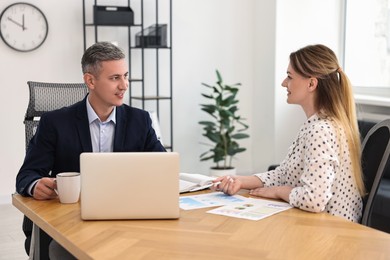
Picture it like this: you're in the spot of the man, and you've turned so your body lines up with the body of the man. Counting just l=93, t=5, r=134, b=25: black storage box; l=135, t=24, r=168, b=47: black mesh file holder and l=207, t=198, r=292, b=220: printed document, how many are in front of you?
1

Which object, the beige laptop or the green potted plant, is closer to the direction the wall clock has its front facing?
the beige laptop

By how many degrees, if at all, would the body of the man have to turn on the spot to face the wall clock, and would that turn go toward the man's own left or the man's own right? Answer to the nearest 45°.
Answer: approximately 135° to the man's own left

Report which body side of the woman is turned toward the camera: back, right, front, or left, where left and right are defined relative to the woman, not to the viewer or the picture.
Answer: left

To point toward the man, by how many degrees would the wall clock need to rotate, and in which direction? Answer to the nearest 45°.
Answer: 0° — it already faces them

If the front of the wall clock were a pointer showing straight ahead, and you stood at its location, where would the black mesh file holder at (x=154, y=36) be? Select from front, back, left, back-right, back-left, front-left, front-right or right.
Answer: left

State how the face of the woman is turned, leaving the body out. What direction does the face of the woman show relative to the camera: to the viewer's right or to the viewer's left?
to the viewer's left

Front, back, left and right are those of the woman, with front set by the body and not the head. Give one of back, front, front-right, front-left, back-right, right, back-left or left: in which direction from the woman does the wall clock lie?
front-right

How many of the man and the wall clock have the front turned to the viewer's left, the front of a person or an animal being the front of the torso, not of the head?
0

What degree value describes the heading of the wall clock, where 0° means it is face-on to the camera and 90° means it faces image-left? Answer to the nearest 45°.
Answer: approximately 0°

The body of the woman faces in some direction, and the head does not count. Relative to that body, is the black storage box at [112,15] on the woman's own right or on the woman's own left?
on the woman's own right

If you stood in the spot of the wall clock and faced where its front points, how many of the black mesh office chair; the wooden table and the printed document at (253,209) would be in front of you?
3

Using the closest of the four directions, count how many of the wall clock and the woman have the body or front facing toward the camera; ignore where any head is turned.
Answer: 1

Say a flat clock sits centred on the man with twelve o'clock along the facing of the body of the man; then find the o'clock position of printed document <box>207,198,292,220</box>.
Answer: The printed document is roughly at 10 o'clock from the man.

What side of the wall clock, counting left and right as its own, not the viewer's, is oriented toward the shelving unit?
left
